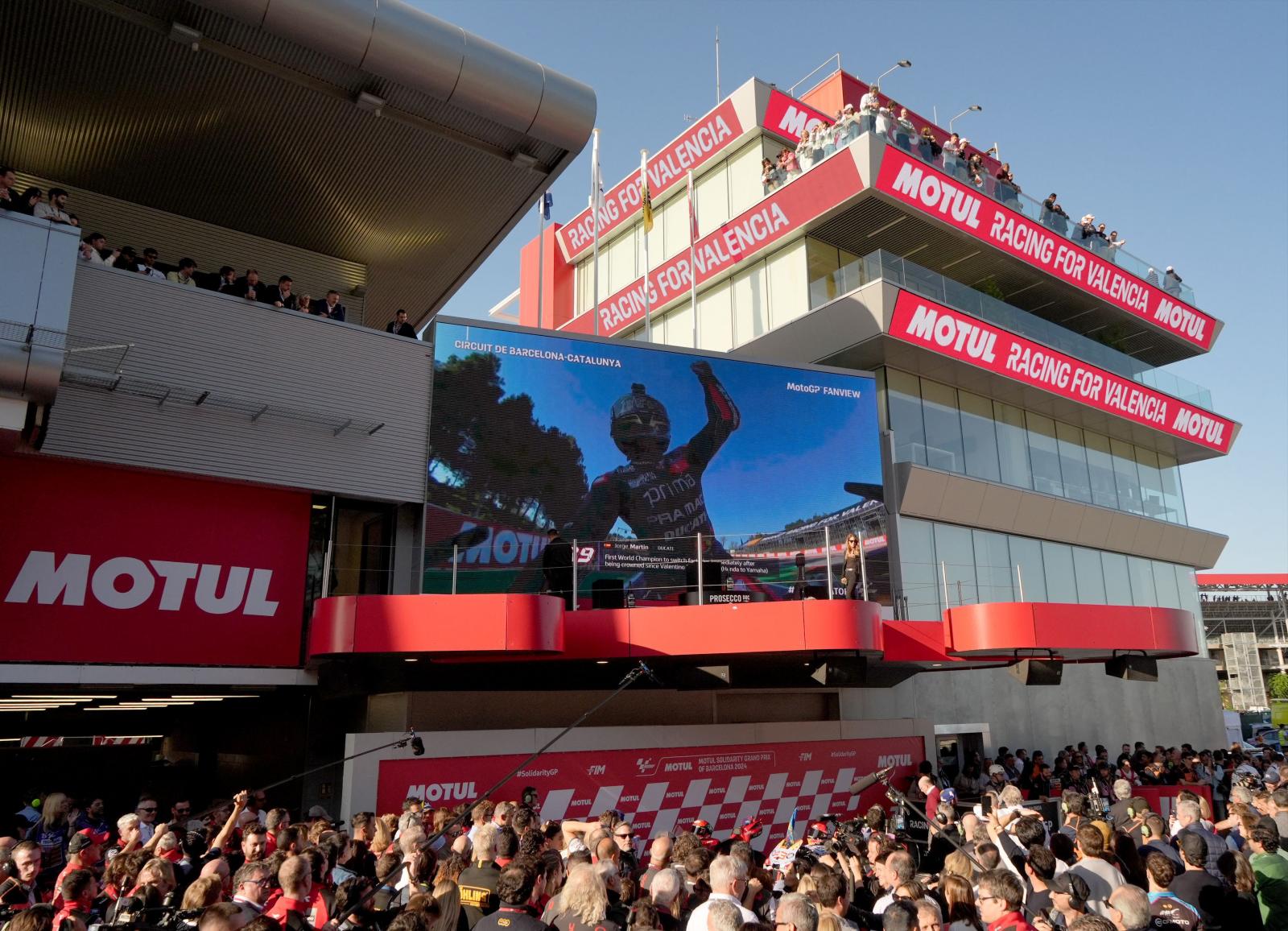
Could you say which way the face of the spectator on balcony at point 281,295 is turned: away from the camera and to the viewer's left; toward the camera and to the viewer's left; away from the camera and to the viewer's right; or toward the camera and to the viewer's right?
toward the camera and to the viewer's right

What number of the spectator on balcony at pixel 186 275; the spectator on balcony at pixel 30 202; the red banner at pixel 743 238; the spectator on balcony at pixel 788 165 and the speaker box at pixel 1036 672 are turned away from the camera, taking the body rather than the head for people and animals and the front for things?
0

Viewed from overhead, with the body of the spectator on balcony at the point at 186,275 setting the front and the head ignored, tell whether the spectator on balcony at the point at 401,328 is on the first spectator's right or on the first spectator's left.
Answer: on the first spectator's left

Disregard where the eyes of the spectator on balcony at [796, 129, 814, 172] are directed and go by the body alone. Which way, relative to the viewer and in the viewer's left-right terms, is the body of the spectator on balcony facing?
facing the viewer and to the left of the viewer

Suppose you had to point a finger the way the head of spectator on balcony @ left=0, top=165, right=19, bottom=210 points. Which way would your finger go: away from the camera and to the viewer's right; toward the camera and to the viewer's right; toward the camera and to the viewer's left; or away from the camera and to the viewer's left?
toward the camera and to the viewer's right

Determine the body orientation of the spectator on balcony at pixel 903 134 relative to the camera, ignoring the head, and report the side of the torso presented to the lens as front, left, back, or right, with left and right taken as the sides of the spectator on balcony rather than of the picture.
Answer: front

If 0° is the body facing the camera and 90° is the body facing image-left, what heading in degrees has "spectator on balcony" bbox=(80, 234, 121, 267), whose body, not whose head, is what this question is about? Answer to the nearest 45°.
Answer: approximately 315°

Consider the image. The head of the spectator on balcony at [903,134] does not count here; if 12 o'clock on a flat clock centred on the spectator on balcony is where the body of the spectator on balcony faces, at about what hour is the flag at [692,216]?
The flag is roughly at 3 o'clock from the spectator on balcony.

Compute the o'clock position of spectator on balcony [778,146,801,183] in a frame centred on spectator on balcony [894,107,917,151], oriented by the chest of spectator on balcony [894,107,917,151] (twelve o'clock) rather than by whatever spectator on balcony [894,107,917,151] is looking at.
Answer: spectator on balcony [778,146,801,183] is roughly at 3 o'clock from spectator on balcony [894,107,917,151].

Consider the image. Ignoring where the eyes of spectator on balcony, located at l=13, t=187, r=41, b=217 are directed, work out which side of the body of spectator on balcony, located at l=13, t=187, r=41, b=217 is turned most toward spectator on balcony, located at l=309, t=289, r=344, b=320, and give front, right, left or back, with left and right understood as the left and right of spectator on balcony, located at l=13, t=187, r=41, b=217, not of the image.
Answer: left

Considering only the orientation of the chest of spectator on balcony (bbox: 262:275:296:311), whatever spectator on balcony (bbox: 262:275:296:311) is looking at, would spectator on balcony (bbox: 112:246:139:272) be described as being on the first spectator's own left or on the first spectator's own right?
on the first spectator's own right

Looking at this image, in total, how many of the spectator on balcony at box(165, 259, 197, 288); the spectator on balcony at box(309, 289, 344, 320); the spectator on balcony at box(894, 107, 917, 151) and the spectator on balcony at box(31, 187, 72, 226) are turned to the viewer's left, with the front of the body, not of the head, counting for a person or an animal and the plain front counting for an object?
0

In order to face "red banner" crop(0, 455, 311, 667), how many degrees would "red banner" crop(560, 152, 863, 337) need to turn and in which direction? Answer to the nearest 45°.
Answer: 0° — it already faces it

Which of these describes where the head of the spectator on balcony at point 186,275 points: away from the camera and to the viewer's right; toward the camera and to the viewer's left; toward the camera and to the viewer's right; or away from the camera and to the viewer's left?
toward the camera and to the viewer's right

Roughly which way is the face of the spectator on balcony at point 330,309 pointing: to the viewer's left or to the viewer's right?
to the viewer's right

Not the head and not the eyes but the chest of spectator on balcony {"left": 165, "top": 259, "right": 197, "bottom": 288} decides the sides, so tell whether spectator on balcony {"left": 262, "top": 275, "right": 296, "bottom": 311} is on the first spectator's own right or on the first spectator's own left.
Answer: on the first spectator's own left

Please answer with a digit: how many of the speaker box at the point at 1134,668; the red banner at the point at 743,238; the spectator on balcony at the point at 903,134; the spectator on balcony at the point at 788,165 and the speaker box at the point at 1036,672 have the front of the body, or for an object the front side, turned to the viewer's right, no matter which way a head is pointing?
0

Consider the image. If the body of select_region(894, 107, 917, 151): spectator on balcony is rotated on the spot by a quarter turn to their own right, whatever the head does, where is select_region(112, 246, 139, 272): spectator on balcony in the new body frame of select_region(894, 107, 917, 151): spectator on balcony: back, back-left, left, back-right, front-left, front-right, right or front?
front-left

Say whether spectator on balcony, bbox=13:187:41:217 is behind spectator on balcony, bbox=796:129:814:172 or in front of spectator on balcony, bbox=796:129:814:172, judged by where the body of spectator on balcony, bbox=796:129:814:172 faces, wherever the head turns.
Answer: in front

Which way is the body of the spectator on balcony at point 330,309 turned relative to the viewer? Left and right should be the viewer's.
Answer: facing the viewer and to the right of the viewer
